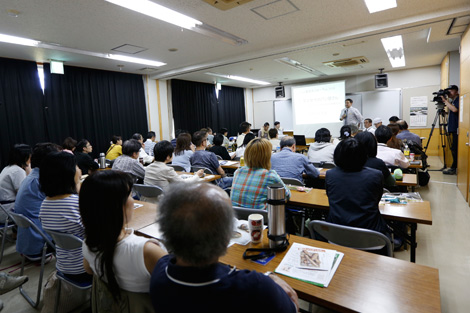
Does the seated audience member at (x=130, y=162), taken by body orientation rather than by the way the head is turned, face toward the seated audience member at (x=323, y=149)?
no

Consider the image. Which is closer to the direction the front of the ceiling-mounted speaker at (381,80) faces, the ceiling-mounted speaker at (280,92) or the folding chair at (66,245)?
the folding chair

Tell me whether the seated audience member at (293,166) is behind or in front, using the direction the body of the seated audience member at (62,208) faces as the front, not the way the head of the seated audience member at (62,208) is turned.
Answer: in front

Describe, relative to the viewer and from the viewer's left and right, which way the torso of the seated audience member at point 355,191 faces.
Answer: facing away from the viewer

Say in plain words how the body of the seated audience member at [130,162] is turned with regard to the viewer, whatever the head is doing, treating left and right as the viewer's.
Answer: facing away from the viewer and to the right of the viewer

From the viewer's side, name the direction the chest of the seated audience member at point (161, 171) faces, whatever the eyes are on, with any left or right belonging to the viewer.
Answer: facing away from the viewer and to the right of the viewer

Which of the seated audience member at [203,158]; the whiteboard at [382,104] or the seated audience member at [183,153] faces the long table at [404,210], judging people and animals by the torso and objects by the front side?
the whiteboard

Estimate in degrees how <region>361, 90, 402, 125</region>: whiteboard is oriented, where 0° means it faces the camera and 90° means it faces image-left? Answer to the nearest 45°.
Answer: approximately 0°

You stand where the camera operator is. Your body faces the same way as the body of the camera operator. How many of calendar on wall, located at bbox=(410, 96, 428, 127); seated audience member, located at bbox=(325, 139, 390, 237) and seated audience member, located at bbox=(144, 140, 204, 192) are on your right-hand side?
1

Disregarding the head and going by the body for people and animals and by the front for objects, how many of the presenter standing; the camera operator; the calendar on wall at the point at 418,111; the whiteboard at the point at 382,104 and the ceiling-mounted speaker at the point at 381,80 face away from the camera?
0

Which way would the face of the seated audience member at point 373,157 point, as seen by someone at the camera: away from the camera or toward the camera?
away from the camera

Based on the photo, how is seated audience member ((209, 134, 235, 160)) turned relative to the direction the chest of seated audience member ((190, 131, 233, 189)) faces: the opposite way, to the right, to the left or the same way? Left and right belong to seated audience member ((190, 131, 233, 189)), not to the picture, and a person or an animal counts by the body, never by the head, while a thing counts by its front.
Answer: the same way

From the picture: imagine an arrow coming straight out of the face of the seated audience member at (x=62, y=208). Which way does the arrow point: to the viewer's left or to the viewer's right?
to the viewer's right

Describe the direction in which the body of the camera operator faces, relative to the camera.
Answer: to the viewer's left

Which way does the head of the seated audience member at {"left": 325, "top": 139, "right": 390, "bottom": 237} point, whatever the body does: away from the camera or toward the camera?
away from the camera

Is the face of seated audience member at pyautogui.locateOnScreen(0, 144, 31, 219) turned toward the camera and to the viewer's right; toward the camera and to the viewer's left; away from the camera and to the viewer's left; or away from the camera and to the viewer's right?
away from the camera and to the viewer's right

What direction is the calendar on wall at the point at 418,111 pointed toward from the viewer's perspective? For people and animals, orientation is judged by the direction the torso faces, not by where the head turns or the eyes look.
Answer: toward the camera

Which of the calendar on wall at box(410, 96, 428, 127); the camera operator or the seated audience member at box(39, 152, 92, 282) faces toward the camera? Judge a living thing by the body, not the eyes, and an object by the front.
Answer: the calendar on wall

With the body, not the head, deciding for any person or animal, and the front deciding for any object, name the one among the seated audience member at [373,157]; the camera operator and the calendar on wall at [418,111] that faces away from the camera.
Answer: the seated audience member

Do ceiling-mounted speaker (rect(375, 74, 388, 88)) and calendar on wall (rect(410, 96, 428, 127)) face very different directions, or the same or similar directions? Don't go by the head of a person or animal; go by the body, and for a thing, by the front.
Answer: same or similar directions
